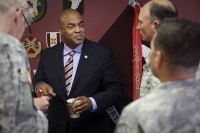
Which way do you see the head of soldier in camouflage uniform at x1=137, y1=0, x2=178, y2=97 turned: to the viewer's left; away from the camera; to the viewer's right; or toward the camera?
to the viewer's left

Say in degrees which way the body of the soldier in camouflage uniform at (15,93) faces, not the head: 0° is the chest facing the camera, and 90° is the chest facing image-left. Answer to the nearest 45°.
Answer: approximately 225°

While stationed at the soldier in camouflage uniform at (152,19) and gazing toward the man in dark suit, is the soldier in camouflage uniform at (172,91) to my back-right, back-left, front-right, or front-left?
back-left

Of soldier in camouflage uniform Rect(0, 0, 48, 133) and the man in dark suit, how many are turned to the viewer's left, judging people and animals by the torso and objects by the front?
0

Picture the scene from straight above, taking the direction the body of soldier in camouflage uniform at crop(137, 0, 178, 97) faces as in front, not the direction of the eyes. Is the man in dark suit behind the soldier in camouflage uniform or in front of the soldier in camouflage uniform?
in front

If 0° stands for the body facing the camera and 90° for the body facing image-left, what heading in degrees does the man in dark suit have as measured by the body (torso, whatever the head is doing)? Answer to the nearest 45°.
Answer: approximately 0°

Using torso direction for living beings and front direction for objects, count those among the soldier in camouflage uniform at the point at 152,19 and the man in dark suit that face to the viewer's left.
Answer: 1

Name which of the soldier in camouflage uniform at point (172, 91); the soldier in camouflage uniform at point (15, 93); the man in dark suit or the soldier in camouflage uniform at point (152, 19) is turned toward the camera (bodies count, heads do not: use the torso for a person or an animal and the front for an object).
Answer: the man in dark suit

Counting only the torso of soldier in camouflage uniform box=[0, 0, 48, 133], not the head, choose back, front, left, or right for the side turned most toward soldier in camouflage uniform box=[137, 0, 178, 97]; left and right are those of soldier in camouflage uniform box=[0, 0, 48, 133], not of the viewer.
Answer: front

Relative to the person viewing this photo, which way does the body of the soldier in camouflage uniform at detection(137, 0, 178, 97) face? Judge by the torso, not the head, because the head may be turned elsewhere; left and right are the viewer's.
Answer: facing to the left of the viewer

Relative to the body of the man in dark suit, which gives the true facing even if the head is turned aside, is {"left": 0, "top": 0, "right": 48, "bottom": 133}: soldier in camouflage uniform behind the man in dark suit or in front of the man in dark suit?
in front

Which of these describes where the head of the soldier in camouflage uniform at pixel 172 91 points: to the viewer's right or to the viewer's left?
to the viewer's left

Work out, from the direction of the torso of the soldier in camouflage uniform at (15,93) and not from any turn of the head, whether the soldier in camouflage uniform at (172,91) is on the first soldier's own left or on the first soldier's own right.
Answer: on the first soldier's own right

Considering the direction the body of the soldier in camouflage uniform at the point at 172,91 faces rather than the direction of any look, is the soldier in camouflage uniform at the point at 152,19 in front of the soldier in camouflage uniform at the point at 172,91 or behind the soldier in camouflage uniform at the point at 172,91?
in front
